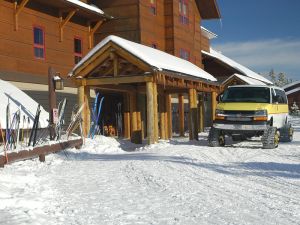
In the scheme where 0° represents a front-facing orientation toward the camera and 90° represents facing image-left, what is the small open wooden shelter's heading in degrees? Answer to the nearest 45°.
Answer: approximately 45°

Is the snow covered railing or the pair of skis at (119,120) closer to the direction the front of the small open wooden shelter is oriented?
the snow covered railing

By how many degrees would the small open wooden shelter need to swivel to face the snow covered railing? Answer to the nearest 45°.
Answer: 0° — it already faces it

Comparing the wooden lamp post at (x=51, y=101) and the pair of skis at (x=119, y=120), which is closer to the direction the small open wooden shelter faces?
the wooden lamp post

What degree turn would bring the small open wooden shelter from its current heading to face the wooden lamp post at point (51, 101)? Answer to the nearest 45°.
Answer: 0° — it already faces it
